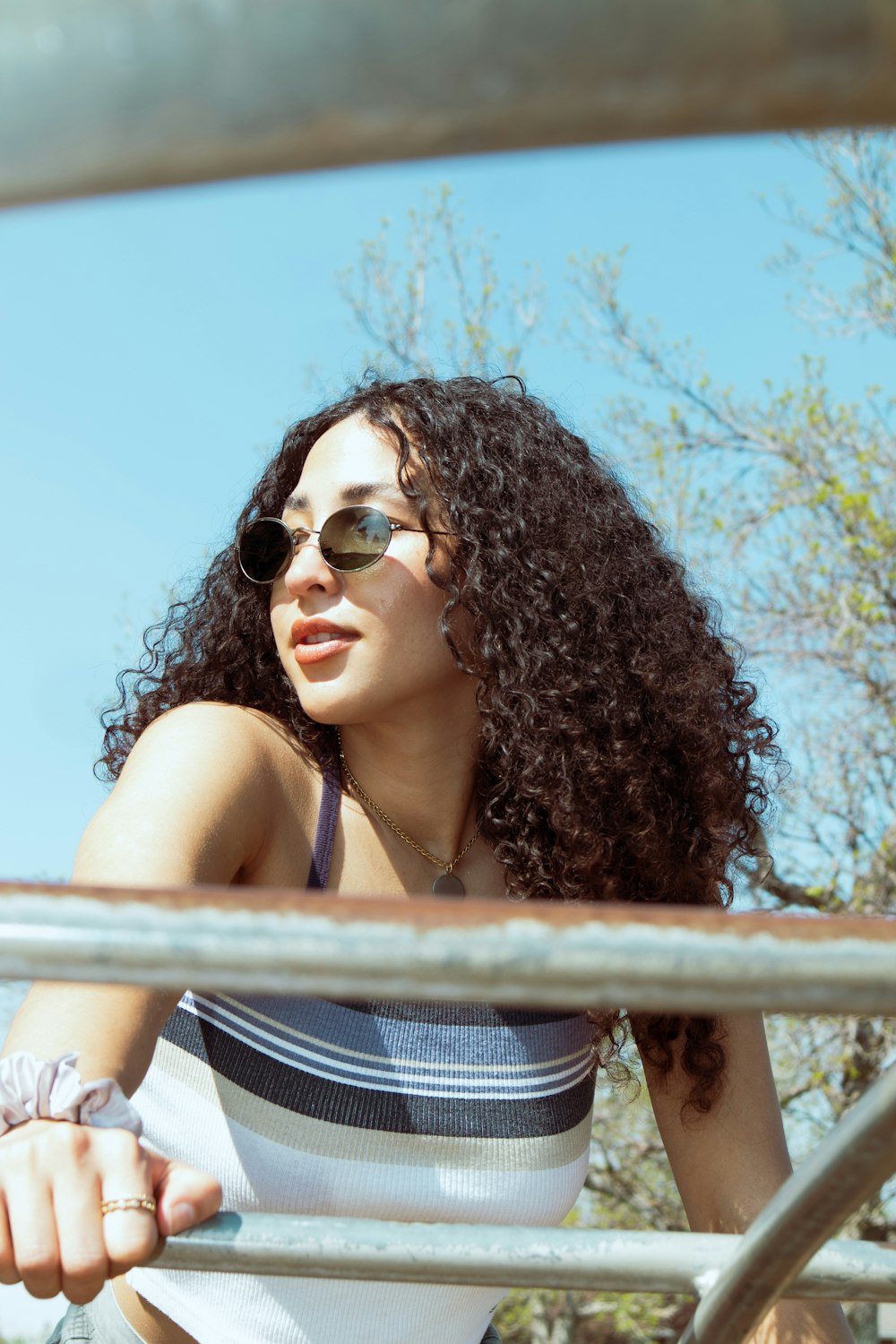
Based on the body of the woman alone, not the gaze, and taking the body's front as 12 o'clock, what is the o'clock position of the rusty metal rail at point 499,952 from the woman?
The rusty metal rail is roughly at 12 o'clock from the woman.

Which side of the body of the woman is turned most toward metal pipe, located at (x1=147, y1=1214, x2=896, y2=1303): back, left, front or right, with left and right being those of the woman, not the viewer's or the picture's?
front

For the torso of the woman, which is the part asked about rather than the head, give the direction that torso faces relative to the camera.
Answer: toward the camera

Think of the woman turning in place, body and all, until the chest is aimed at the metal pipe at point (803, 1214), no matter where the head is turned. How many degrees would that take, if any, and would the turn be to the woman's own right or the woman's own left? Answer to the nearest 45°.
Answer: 0° — they already face it

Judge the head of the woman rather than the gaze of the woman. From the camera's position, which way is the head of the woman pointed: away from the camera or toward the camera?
toward the camera
